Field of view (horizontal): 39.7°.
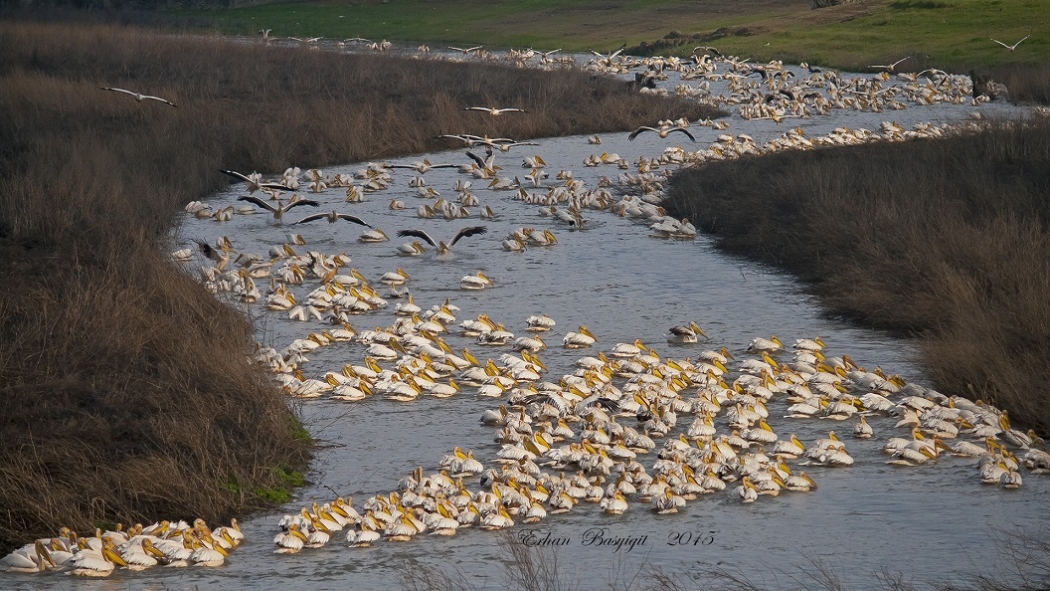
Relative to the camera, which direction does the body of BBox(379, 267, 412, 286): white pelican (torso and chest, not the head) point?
to the viewer's right

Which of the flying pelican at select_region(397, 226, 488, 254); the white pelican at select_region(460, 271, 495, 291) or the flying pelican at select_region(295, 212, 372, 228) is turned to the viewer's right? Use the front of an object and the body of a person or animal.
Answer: the white pelican

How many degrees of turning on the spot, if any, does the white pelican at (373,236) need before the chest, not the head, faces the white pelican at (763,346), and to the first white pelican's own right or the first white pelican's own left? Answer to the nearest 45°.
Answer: approximately 45° to the first white pelican's own right

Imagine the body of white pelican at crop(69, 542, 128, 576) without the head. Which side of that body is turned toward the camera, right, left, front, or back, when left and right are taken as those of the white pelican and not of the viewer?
right

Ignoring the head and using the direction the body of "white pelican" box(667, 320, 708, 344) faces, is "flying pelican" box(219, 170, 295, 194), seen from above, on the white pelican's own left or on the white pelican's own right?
on the white pelican's own left

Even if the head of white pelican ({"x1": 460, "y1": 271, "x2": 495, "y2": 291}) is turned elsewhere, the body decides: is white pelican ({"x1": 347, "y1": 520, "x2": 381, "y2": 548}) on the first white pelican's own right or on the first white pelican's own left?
on the first white pelican's own right

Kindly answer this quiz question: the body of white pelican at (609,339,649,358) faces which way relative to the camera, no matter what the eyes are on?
to the viewer's right
